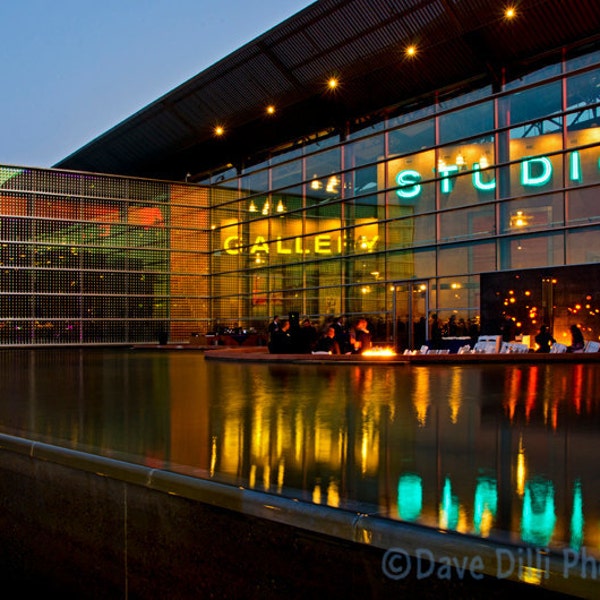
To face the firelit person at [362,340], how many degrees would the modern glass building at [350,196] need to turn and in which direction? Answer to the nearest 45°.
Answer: approximately 45° to its left

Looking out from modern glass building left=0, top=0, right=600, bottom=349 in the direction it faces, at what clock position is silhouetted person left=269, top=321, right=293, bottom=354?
The silhouetted person is roughly at 11 o'clock from the modern glass building.

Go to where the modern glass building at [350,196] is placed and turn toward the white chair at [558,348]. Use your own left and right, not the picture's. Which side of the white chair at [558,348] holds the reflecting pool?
right

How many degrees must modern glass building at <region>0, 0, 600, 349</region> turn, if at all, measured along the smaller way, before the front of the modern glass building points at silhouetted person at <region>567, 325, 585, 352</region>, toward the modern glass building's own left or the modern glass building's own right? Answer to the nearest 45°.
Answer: approximately 90° to the modern glass building's own left

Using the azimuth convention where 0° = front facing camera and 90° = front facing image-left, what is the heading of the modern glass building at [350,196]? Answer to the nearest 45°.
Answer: approximately 45°

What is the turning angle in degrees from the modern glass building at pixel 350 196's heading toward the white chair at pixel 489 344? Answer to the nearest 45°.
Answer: approximately 90° to its left

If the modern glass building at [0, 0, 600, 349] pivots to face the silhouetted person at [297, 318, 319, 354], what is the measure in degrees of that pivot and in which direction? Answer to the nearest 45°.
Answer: approximately 45° to its left

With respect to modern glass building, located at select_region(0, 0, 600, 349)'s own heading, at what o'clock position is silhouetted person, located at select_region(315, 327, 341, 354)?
The silhouetted person is roughly at 11 o'clock from the modern glass building.

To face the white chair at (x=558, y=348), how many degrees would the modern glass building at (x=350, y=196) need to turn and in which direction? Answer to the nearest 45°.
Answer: approximately 90° to its left

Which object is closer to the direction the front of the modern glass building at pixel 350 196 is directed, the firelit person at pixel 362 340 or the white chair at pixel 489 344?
the firelit person
